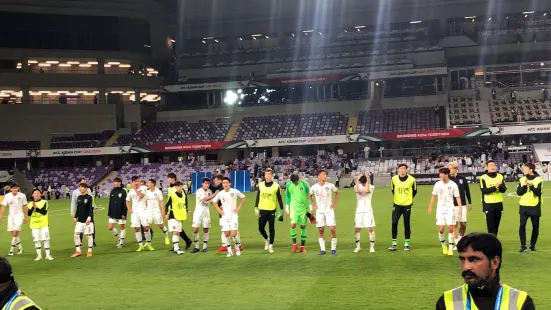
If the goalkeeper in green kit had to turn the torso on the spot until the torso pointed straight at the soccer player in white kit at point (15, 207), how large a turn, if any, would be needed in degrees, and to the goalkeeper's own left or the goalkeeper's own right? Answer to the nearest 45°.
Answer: approximately 90° to the goalkeeper's own right

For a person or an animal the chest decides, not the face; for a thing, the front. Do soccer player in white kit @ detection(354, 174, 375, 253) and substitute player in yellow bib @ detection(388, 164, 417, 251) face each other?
no

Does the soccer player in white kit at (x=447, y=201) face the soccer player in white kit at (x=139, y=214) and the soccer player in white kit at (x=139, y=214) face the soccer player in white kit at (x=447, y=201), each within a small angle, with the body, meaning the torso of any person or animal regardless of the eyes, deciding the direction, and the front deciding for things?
no

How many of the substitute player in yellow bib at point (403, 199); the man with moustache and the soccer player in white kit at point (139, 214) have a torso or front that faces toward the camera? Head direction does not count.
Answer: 3

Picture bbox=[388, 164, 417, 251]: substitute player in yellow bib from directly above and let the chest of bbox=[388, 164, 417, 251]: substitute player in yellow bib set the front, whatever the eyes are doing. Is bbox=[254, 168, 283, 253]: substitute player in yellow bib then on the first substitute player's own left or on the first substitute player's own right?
on the first substitute player's own right

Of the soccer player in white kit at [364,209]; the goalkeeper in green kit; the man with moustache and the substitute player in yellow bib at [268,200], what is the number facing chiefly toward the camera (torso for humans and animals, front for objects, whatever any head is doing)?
4

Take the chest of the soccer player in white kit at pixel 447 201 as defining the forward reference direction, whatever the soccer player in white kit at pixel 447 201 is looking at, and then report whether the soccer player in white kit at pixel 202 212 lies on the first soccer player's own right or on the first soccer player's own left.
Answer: on the first soccer player's own right

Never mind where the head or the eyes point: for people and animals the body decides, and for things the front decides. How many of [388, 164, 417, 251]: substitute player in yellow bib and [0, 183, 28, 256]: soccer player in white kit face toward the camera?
2

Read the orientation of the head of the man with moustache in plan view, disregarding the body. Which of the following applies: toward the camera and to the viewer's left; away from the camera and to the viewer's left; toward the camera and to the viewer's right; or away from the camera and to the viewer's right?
toward the camera and to the viewer's left

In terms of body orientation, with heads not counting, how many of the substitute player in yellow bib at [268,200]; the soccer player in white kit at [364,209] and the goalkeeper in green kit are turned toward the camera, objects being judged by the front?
3

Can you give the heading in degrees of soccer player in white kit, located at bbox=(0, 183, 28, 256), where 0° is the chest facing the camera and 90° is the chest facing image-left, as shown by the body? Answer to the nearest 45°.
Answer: approximately 0°

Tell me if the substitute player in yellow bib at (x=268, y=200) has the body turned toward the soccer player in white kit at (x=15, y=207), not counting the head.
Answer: no

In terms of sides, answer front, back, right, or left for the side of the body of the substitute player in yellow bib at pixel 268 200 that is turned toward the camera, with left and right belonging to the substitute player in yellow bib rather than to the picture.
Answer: front

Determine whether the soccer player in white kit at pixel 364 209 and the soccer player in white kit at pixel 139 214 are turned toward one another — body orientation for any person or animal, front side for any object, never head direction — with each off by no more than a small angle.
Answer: no

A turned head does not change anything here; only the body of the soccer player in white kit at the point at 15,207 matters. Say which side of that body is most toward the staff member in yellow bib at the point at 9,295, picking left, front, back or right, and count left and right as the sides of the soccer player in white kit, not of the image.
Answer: front

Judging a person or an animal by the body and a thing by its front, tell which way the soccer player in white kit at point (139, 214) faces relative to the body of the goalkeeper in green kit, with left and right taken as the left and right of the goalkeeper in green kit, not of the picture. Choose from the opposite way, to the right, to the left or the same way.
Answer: the same way

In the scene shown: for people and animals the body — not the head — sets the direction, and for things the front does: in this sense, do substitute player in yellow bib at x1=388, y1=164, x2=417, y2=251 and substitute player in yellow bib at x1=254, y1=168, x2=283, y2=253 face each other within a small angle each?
no

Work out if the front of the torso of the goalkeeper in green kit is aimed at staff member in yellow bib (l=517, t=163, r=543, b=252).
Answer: no

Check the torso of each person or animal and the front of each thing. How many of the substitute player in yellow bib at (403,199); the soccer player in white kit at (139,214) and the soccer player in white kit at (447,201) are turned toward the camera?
3

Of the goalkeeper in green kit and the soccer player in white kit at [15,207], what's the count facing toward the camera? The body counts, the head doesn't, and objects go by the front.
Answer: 2

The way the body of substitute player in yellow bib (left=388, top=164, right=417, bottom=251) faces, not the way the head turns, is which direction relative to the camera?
toward the camera

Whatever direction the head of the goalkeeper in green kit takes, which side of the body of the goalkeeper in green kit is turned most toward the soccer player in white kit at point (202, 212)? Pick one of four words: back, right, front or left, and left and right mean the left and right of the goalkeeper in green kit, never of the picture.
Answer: right

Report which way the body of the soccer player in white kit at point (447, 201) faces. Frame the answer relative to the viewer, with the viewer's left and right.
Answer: facing the viewer

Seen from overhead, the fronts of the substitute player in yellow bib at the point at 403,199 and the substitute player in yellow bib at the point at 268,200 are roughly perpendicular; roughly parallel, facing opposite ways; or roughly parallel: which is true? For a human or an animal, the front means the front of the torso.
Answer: roughly parallel
